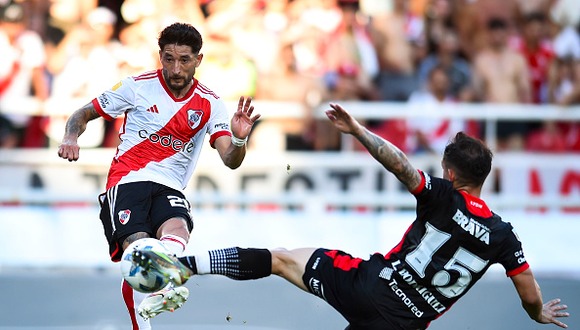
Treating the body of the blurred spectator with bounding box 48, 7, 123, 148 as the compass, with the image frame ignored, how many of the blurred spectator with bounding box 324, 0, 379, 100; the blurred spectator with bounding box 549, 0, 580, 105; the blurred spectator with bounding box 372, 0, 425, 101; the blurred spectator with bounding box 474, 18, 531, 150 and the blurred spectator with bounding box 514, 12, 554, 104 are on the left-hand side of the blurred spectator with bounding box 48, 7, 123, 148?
5

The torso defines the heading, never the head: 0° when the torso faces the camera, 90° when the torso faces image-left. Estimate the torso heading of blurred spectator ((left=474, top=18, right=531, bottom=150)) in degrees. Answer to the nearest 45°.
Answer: approximately 0°

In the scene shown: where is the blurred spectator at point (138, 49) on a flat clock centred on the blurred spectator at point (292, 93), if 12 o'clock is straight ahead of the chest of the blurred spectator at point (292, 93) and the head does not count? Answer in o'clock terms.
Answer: the blurred spectator at point (138, 49) is roughly at 3 o'clock from the blurred spectator at point (292, 93).

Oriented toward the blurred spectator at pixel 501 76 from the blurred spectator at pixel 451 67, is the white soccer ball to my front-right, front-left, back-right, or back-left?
back-right

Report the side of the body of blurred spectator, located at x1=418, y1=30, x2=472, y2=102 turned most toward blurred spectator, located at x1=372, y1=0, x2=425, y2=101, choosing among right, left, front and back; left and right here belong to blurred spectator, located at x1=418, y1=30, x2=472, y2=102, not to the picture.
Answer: right
